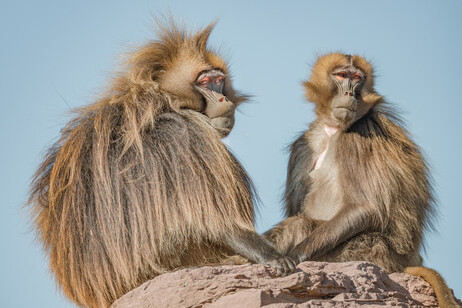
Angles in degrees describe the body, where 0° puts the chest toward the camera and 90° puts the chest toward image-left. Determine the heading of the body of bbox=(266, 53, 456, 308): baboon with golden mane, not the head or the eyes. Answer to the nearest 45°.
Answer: approximately 45°

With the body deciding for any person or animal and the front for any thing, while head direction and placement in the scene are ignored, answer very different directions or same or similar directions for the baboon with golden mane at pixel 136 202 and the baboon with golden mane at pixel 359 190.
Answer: very different directions

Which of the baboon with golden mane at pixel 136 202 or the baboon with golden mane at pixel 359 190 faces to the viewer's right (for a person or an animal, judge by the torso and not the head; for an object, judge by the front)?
the baboon with golden mane at pixel 136 202

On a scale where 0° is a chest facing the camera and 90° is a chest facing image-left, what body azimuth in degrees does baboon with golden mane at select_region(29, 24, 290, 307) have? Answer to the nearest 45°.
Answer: approximately 270°

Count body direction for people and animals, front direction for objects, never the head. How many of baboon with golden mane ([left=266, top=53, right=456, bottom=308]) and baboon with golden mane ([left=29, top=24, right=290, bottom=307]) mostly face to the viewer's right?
1
